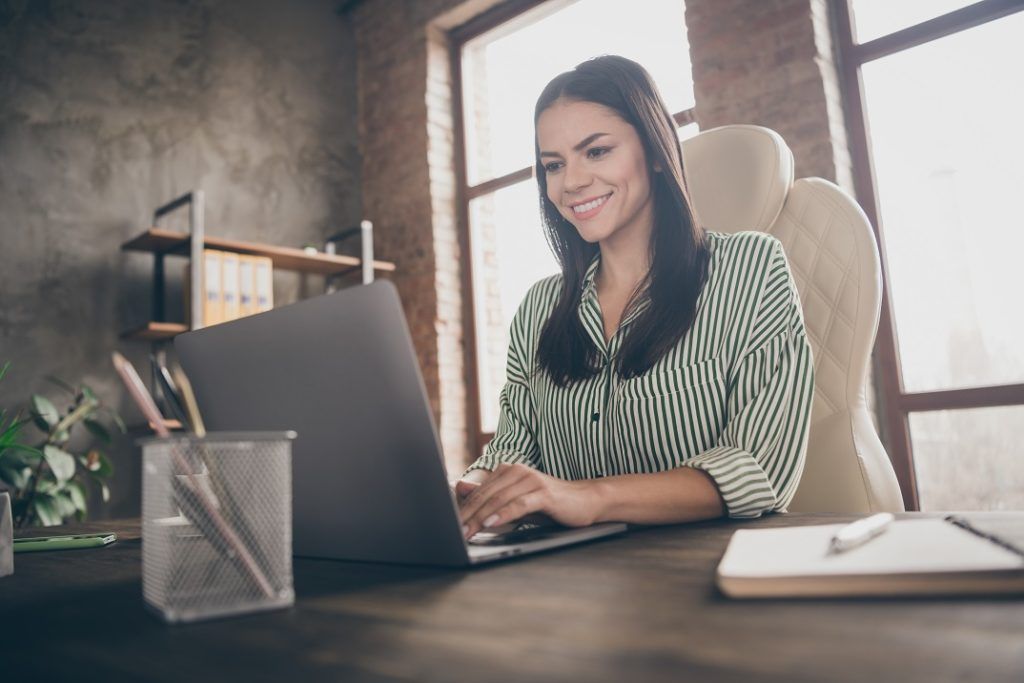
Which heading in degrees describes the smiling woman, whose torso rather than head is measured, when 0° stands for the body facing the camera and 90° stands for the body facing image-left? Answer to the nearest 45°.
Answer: approximately 45°

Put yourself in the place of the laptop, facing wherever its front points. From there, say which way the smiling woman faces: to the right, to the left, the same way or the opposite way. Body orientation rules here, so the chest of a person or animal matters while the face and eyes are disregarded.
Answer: the opposite way

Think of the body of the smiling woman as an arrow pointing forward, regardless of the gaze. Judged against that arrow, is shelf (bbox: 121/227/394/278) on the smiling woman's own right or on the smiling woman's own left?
on the smiling woman's own right

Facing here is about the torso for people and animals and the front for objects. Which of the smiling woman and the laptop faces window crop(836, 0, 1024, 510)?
the laptop

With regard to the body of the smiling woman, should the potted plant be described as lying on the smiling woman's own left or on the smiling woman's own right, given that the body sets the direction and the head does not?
on the smiling woman's own right

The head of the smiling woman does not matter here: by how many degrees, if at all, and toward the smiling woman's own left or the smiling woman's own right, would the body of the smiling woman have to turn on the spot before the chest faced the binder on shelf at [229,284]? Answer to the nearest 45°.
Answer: approximately 90° to the smiling woman's own right

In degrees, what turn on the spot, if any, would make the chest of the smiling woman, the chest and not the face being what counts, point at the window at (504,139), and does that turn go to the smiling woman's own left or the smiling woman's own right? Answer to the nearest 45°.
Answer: approximately 135° to the smiling woman's own right

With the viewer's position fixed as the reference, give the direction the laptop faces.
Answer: facing away from the viewer and to the right of the viewer

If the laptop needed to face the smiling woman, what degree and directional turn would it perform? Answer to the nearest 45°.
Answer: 0° — it already faces them
